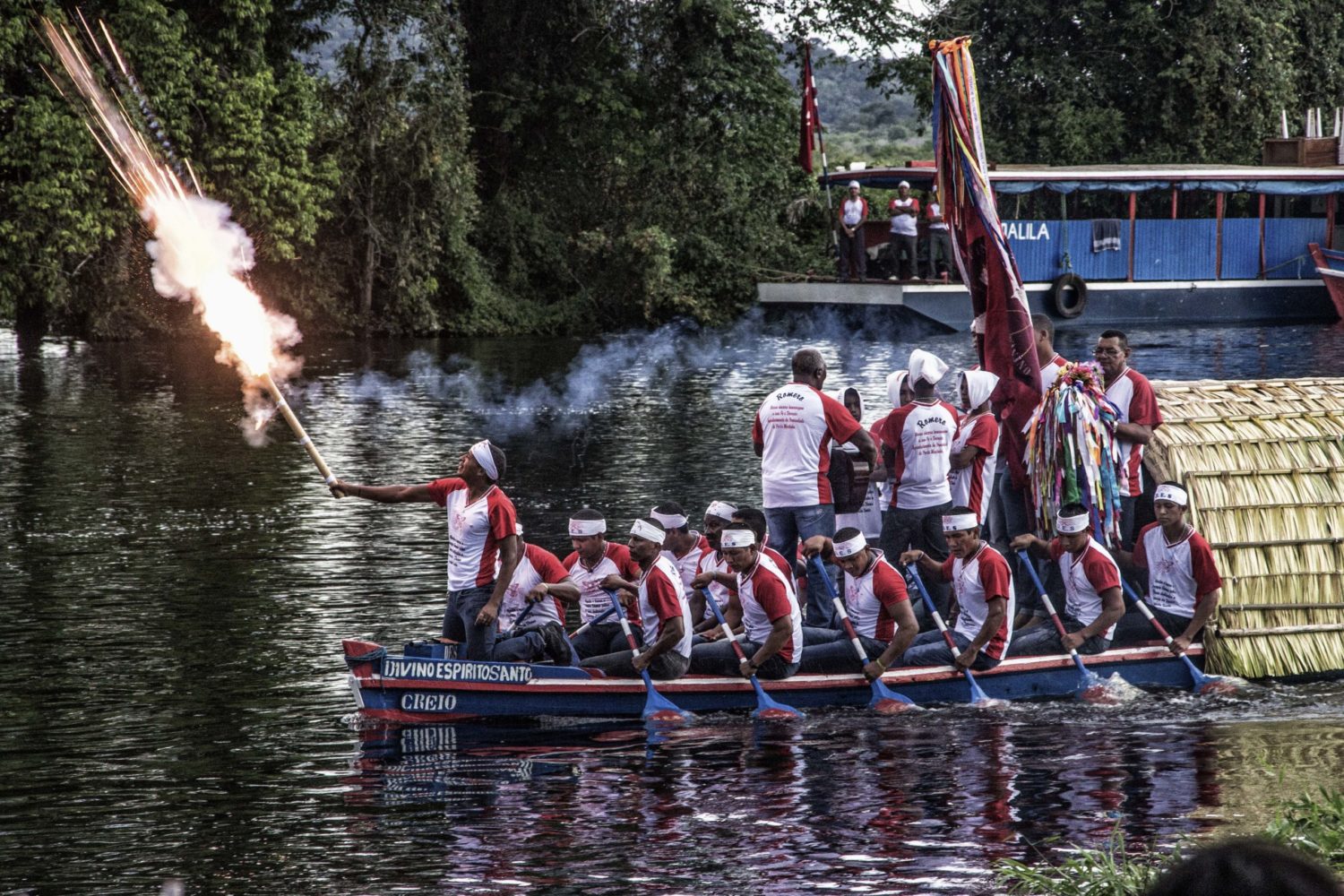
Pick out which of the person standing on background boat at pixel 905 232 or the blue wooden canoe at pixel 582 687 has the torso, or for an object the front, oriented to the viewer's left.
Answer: the blue wooden canoe

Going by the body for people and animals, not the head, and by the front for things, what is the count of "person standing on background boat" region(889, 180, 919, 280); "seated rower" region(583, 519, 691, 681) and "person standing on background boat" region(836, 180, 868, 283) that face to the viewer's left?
1

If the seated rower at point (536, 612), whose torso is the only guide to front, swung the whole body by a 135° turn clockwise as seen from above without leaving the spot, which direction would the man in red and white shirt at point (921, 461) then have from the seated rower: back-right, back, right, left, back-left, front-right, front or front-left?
right

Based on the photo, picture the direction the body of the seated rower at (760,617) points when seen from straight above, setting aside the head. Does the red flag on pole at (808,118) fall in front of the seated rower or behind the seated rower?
behind

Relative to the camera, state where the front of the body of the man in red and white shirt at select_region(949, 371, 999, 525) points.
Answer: to the viewer's left

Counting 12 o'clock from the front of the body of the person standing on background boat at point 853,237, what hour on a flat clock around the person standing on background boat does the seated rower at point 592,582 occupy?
The seated rower is roughly at 12 o'clock from the person standing on background boat.

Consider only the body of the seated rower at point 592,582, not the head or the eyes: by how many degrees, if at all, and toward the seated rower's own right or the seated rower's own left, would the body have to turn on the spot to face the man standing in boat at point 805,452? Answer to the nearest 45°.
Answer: approximately 135° to the seated rower's own left

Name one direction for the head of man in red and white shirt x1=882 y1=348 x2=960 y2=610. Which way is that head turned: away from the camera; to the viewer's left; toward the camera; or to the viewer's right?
away from the camera

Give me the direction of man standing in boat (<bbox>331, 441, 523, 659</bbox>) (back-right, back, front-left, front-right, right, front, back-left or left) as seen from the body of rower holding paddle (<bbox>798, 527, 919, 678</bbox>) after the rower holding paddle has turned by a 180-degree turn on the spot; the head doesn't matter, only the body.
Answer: back-left

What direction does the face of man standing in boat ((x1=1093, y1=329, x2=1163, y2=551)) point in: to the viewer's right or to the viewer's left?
to the viewer's left

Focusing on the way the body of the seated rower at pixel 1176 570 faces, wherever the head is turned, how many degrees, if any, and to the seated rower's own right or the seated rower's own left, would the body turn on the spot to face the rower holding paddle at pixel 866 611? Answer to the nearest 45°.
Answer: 0° — they already face them

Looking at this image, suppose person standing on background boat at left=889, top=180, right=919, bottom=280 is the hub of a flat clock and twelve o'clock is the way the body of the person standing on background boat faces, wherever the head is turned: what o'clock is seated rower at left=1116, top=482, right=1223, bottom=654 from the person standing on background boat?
The seated rower is roughly at 12 o'clock from the person standing on background boat.

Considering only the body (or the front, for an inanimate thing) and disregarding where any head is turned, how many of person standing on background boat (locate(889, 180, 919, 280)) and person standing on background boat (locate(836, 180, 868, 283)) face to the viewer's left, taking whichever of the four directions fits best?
0

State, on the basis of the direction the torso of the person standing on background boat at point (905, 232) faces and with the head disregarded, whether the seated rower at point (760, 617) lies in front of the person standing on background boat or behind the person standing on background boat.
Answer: in front

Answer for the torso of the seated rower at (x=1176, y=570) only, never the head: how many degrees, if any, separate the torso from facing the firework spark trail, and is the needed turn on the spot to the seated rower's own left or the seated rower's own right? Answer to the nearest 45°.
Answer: approximately 90° to the seated rower's own right
